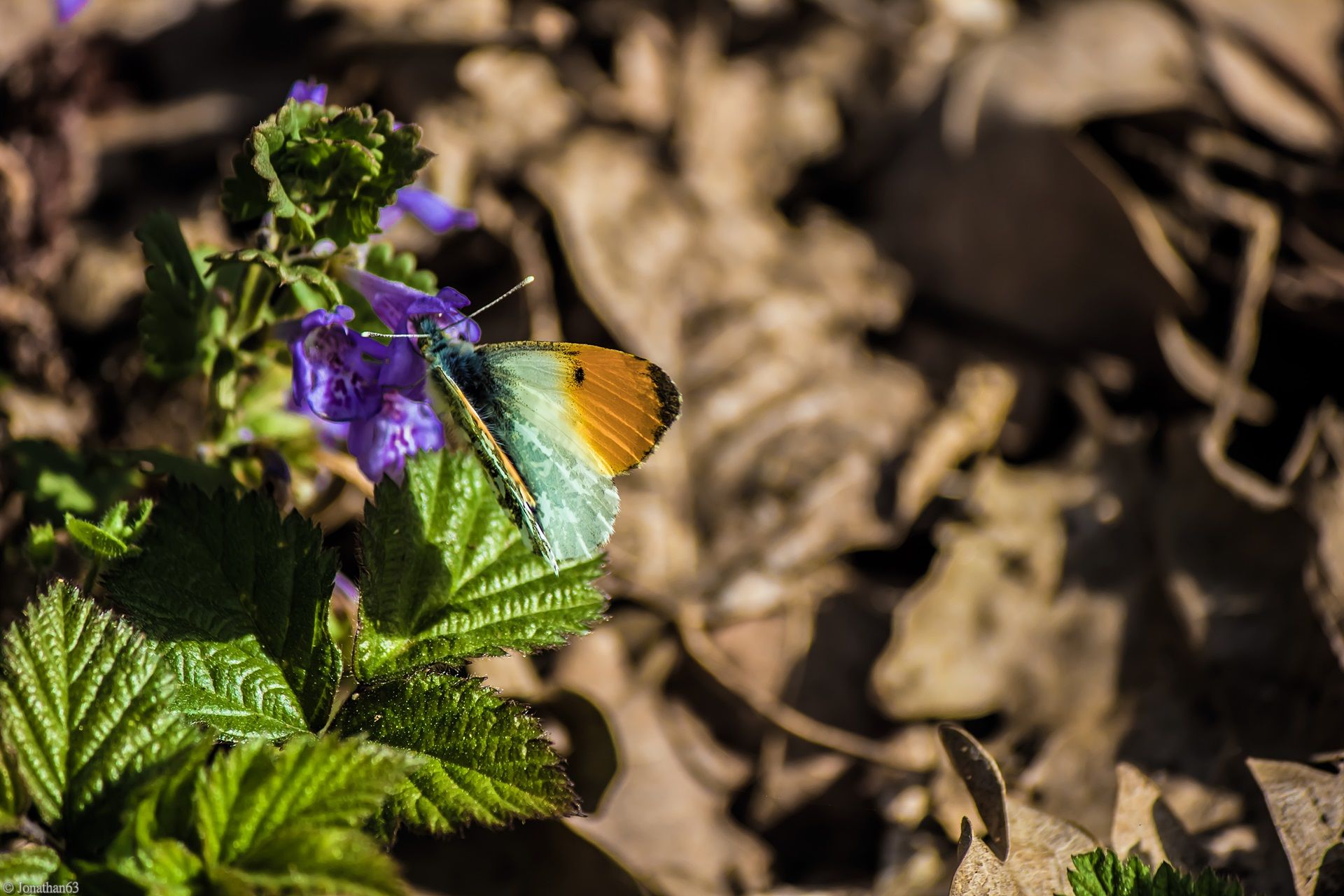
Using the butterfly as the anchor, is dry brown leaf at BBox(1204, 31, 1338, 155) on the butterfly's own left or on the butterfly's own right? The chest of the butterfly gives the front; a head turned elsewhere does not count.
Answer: on the butterfly's own right

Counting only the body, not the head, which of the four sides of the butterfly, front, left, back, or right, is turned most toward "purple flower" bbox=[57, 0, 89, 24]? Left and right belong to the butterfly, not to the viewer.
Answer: front

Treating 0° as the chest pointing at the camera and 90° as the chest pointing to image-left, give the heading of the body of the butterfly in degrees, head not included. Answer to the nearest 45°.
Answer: approximately 135°

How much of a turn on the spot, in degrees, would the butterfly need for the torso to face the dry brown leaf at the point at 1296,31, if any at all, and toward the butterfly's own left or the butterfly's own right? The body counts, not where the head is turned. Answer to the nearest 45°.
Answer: approximately 90° to the butterfly's own right

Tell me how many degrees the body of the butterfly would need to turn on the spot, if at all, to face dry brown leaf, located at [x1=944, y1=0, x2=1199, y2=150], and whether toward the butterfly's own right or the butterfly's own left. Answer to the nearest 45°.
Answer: approximately 90° to the butterfly's own right

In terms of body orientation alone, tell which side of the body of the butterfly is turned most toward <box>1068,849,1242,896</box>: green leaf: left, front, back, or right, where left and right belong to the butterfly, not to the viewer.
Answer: back
